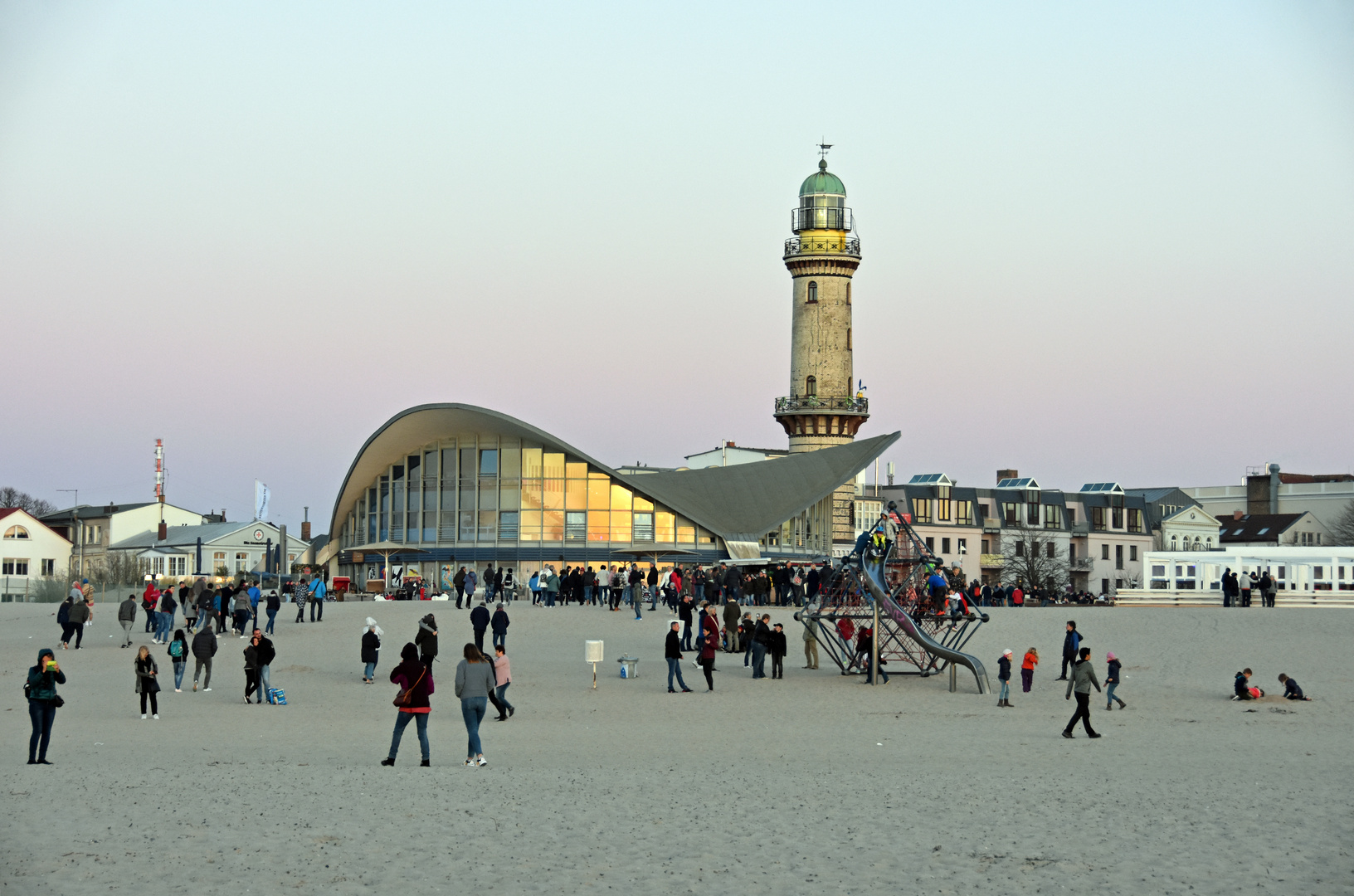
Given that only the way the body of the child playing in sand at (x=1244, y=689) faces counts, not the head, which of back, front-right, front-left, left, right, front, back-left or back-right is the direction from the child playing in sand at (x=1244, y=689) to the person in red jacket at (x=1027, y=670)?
back

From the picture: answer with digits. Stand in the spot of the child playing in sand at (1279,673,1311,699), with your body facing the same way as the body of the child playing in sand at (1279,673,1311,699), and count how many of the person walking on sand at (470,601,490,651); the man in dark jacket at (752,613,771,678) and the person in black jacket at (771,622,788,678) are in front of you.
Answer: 3

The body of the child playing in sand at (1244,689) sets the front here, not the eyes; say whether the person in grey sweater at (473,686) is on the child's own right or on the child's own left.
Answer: on the child's own right

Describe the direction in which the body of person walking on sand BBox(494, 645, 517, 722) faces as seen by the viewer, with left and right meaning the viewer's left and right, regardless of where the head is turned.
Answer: facing to the left of the viewer

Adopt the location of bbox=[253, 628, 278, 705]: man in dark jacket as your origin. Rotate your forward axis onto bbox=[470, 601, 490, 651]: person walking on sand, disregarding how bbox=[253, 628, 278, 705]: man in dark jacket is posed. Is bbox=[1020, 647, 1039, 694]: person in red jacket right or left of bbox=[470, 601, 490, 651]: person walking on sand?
right

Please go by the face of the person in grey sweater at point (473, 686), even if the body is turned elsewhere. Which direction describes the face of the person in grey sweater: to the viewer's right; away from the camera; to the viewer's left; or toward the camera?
away from the camera

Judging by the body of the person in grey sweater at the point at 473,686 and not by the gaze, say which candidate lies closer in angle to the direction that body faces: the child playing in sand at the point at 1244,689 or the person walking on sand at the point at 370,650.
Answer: the person walking on sand

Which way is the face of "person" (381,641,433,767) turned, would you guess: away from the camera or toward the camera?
away from the camera

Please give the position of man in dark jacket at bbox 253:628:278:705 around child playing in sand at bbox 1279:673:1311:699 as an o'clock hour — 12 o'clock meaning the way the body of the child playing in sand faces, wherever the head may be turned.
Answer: The man in dark jacket is roughly at 11 o'clock from the child playing in sand.
